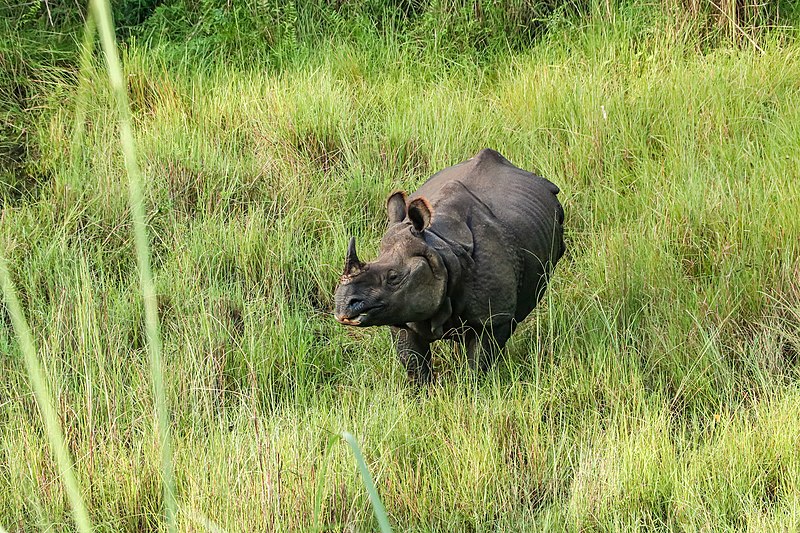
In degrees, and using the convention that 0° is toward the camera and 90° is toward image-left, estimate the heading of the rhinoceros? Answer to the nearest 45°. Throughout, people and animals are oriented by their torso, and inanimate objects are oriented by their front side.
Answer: approximately 45°
